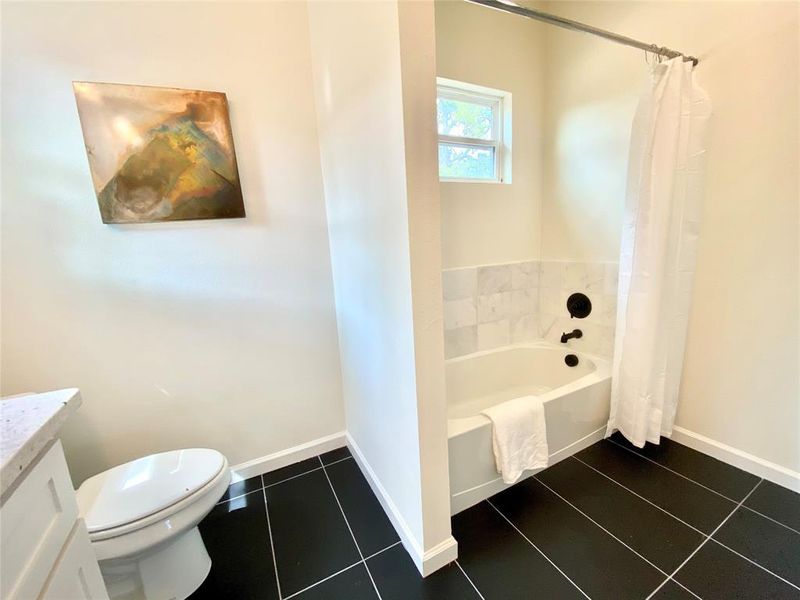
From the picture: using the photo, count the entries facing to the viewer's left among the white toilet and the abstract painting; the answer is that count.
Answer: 0

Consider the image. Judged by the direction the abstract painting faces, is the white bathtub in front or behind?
in front

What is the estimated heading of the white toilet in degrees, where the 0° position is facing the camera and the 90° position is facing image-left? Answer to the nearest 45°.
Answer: approximately 270°

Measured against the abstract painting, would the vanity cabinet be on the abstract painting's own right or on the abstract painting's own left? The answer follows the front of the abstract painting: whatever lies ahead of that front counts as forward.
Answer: on the abstract painting's own right
